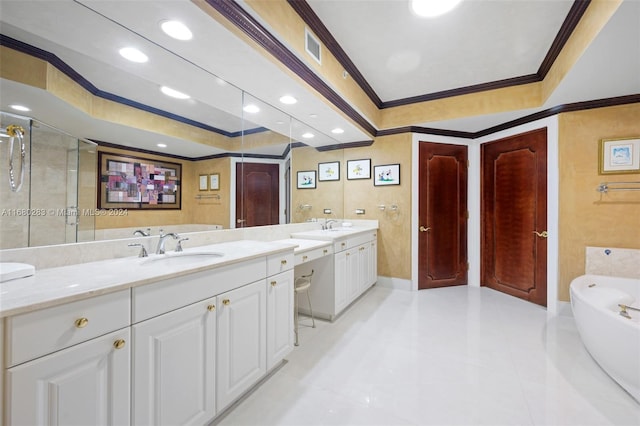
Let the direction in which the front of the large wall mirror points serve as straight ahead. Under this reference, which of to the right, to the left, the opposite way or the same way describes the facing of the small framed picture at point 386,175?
to the right

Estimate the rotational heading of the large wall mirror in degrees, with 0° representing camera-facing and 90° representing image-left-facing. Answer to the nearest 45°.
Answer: approximately 315°

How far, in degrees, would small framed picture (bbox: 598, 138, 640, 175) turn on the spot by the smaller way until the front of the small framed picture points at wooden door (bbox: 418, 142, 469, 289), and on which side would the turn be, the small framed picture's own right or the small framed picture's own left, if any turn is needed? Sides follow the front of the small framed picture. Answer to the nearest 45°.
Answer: approximately 90° to the small framed picture's own right

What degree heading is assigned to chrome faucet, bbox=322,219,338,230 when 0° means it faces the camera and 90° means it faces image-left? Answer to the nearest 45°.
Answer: approximately 315°

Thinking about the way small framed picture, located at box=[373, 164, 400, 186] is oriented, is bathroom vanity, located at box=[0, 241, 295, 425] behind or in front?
in front

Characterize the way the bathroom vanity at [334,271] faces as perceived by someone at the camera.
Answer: facing the viewer and to the right of the viewer

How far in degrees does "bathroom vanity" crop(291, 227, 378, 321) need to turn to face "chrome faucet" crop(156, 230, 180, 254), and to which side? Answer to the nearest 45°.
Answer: approximately 90° to its right

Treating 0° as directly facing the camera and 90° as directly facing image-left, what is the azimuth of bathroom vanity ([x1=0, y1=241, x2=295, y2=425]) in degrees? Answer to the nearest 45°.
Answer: approximately 315°

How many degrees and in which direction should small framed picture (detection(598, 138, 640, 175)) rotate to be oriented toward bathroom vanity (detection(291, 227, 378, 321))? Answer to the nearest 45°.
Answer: approximately 45° to its right

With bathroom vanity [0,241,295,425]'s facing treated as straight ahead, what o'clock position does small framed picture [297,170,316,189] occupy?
The small framed picture is roughly at 9 o'clock from the bathroom vanity.

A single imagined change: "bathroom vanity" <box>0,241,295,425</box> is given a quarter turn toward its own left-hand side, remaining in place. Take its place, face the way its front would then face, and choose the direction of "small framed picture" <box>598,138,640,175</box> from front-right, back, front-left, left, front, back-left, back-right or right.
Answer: front-right

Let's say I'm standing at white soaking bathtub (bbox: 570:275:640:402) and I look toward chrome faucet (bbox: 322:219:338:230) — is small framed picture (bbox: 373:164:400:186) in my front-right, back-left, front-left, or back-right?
front-right

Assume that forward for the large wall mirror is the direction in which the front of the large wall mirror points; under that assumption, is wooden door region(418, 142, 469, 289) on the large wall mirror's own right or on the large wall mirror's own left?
on the large wall mirror's own left

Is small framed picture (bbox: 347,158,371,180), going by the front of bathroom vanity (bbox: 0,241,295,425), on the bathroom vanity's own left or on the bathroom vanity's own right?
on the bathroom vanity's own left

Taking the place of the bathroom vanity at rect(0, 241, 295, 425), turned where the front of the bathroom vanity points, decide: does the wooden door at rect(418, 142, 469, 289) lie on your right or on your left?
on your left

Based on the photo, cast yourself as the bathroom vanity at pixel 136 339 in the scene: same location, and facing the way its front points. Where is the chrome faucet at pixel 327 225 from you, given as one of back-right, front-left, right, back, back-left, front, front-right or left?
left

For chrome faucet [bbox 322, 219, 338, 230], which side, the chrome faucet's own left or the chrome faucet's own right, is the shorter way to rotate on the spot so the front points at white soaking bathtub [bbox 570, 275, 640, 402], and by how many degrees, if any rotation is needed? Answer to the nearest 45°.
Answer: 0° — it already faces it

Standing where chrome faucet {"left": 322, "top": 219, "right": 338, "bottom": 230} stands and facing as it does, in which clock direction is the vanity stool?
The vanity stool is roughly at 2 o'clock from the chrome faucet.

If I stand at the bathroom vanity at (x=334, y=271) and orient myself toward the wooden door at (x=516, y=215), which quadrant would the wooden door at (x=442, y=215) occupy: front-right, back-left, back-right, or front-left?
front-left

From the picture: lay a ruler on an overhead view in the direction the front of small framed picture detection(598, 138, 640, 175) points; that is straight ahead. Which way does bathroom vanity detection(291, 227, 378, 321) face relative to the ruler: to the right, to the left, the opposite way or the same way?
to the left
